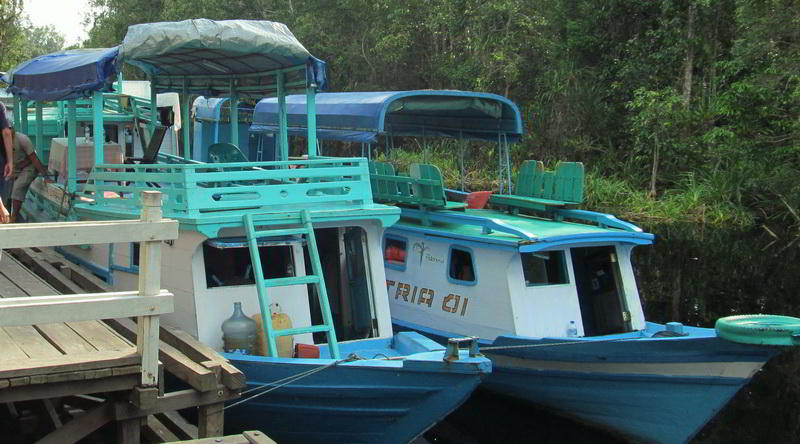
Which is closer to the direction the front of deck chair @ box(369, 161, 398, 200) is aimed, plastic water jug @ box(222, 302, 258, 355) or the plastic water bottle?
the plastic water bottle

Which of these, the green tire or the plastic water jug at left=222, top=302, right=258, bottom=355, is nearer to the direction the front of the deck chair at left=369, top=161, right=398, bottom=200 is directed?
the green tire

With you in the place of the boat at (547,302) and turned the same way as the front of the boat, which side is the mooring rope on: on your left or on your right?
on your right

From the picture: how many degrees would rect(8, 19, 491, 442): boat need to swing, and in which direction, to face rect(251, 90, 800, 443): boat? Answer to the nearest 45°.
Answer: approximately 45° to its left

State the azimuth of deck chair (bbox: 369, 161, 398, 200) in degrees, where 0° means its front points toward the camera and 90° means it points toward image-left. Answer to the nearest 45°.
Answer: approximately 315°

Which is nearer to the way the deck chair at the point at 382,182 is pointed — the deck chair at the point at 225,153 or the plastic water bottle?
the plastic water bottle

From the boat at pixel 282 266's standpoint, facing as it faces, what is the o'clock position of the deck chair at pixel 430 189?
The deck chair is roughly at 9 o'clock from the boat.

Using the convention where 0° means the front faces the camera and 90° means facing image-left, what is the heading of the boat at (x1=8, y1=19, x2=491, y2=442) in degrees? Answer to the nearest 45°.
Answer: approximately 315°
